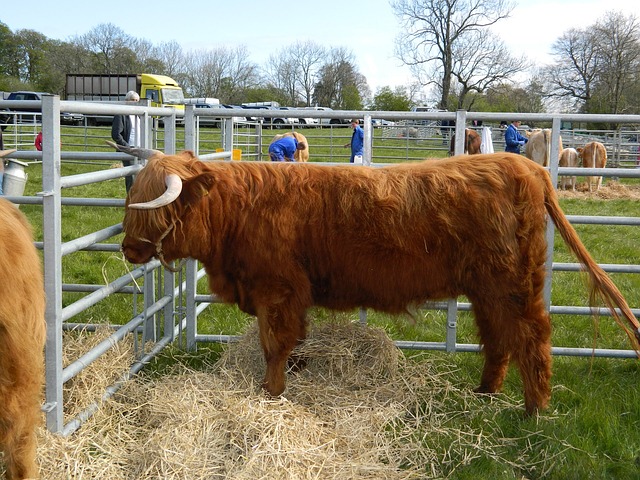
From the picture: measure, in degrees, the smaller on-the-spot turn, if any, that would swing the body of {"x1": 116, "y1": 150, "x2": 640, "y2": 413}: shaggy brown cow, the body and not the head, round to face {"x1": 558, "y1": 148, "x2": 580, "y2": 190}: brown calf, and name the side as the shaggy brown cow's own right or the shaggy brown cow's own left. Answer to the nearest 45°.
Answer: approximately 90° to the shaggy brown cow's own right

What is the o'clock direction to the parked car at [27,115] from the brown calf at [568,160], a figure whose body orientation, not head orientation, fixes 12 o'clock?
The parked car is roughly at 9 o'clock from the brown calf.

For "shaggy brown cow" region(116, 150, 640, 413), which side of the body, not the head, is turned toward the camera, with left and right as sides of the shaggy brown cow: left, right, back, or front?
left

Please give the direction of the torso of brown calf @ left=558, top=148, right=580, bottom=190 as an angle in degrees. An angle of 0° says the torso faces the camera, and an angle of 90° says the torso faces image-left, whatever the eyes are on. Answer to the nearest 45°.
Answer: approximately 180°

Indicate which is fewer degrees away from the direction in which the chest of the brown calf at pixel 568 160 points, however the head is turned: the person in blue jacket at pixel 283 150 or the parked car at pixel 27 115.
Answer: the parked car

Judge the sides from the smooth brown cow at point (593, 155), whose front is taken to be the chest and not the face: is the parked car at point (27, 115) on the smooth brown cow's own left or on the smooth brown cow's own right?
on the smooth brown cow's own left

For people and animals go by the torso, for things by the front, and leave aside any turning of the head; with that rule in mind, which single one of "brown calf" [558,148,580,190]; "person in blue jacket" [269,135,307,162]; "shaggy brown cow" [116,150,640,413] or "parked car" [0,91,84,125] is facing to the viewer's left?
the shaggy brown cow

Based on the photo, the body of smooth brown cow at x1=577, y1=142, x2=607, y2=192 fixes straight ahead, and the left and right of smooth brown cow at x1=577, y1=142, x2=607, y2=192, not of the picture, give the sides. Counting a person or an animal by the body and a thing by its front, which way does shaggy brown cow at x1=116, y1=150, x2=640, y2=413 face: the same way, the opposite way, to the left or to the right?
to the left
